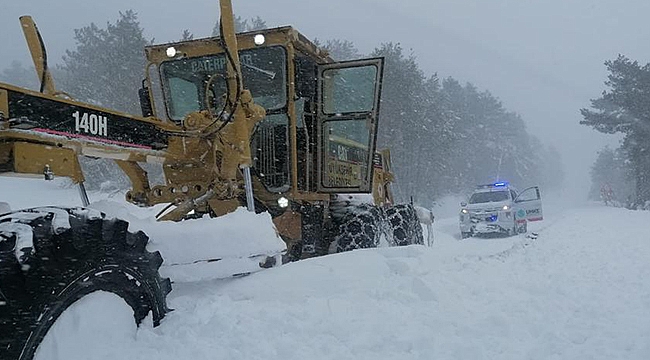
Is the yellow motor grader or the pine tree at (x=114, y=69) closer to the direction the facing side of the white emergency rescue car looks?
the yellow motor grader

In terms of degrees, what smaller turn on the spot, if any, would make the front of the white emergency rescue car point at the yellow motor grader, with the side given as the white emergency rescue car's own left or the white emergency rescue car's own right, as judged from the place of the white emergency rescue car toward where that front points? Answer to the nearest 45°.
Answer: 0° — it already faces it

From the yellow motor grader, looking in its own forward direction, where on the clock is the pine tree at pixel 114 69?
The pine tree is roughly at 4 o'clock from the yellow motor grader.

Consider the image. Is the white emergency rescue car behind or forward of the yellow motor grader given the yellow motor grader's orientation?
behind

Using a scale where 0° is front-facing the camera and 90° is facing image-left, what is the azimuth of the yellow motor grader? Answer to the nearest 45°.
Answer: approximately 45°

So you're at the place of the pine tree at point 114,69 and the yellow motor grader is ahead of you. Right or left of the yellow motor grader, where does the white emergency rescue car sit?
left

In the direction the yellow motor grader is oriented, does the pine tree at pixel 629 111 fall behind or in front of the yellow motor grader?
behind
